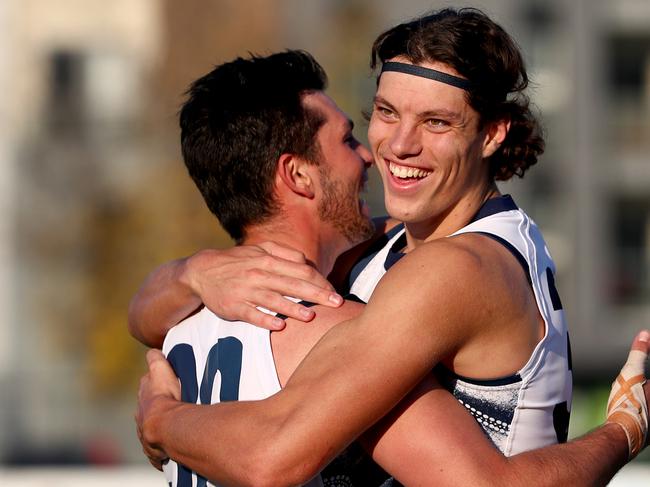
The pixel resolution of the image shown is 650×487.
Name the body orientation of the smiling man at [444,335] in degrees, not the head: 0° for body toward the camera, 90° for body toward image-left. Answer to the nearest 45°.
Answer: approximately 90°
